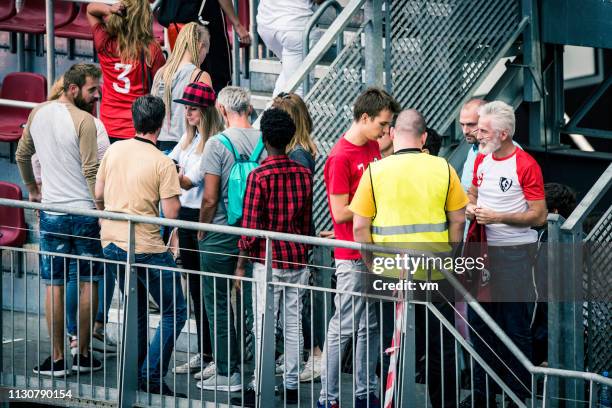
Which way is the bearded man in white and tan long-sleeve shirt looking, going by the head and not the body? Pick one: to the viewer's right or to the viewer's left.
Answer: to the viewer's right

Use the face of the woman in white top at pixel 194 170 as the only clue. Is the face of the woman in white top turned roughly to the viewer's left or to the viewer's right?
to the viewer's left

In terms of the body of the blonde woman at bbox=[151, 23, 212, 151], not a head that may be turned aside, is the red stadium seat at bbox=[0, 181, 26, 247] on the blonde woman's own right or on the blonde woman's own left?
on the blonde woman's own left

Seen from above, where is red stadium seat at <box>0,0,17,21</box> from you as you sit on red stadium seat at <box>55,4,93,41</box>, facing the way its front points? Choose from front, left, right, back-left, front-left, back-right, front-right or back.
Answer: right

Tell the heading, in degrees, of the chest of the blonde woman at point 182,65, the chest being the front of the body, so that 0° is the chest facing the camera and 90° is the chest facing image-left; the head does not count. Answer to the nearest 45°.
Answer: approximately 225°

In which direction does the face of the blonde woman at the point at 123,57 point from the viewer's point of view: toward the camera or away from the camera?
away from the camera

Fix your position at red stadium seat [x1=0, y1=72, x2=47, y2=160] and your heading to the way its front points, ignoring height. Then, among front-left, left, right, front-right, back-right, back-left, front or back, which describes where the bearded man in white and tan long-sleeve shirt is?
front-left

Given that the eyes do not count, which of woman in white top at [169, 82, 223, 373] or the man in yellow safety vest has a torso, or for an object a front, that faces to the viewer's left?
the woman in white top

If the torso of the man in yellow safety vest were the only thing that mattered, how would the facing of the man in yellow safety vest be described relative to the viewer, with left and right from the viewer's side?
facing away from the viewer

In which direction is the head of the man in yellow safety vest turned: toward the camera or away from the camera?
away from the camera

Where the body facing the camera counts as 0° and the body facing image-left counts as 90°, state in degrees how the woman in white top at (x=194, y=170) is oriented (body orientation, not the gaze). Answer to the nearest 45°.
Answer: approximately 90°

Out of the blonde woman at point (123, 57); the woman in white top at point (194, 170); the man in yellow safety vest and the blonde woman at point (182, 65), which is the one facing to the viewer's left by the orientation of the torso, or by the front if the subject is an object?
the woman in white top

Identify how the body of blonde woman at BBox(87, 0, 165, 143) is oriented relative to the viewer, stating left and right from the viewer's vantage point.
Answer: facing away from the viewer
